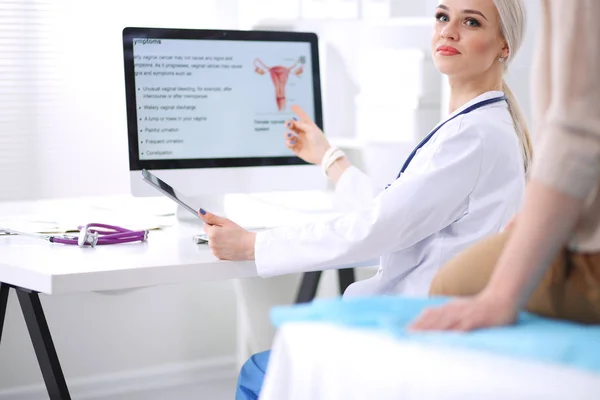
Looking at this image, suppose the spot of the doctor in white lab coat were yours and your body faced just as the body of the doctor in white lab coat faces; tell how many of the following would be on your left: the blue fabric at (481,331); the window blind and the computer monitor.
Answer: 1

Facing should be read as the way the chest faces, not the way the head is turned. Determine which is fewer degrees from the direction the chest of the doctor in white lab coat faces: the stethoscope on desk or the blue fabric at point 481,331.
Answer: the stethoscope on desk

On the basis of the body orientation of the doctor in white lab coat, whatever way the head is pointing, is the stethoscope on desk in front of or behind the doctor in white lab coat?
in front

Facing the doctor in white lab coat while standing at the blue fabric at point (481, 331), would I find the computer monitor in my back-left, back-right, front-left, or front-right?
front-left

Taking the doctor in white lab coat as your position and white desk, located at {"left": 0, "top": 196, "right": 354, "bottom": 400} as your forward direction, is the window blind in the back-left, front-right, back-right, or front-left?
front-right

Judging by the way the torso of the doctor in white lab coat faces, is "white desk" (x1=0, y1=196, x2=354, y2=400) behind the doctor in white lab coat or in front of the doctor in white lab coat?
in front

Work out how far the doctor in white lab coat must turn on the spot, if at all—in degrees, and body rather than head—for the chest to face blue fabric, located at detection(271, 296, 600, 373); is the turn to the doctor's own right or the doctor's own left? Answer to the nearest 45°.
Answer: approximately 90° to the doctor's own left

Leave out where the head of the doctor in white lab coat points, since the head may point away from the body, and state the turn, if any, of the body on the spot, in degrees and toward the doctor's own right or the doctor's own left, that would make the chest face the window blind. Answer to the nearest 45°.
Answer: approximately 45° to the doctor's own right

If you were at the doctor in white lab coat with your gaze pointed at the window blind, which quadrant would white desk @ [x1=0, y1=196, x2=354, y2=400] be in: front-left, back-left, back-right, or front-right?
front-left

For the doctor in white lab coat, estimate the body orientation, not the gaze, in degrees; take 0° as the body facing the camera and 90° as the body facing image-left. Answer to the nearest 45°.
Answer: approximately 90°

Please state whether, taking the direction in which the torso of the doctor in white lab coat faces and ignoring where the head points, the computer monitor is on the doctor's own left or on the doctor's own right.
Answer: on the doctor's own right
